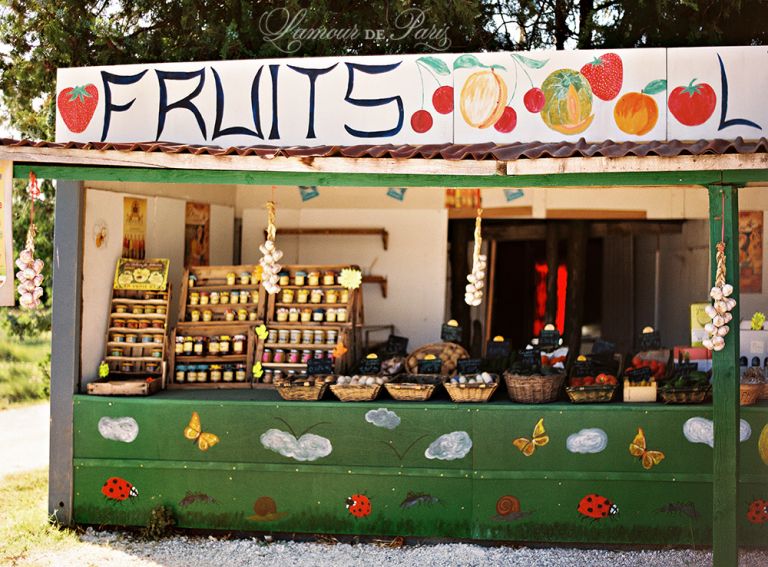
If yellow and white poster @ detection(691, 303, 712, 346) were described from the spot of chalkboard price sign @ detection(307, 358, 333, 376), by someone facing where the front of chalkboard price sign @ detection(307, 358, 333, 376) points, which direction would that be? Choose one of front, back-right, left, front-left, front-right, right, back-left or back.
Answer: left

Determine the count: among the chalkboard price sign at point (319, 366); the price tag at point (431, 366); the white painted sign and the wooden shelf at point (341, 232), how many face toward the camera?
4

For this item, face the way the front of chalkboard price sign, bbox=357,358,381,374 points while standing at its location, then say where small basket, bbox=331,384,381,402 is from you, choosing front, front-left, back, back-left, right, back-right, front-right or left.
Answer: front

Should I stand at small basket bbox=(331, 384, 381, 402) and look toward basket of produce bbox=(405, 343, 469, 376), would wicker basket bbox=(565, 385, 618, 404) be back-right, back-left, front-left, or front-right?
front-right

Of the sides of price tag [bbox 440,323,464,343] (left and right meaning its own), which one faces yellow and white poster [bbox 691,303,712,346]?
left

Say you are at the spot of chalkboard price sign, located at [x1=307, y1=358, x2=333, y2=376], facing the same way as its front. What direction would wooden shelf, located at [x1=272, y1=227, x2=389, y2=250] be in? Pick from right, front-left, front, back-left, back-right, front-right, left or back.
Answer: back

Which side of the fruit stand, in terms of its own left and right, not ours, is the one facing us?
front

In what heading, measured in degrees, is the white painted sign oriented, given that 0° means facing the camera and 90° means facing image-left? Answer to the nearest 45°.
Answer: approximately 0°

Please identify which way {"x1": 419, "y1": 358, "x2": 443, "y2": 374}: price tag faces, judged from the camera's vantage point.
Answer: facing the viewer

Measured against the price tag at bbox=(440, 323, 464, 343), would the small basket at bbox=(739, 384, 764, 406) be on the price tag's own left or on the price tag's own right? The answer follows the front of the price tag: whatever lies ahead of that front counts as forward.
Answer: on the price tag's own left

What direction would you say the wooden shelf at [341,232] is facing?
toward the camera

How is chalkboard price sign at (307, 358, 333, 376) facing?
toward the camera
